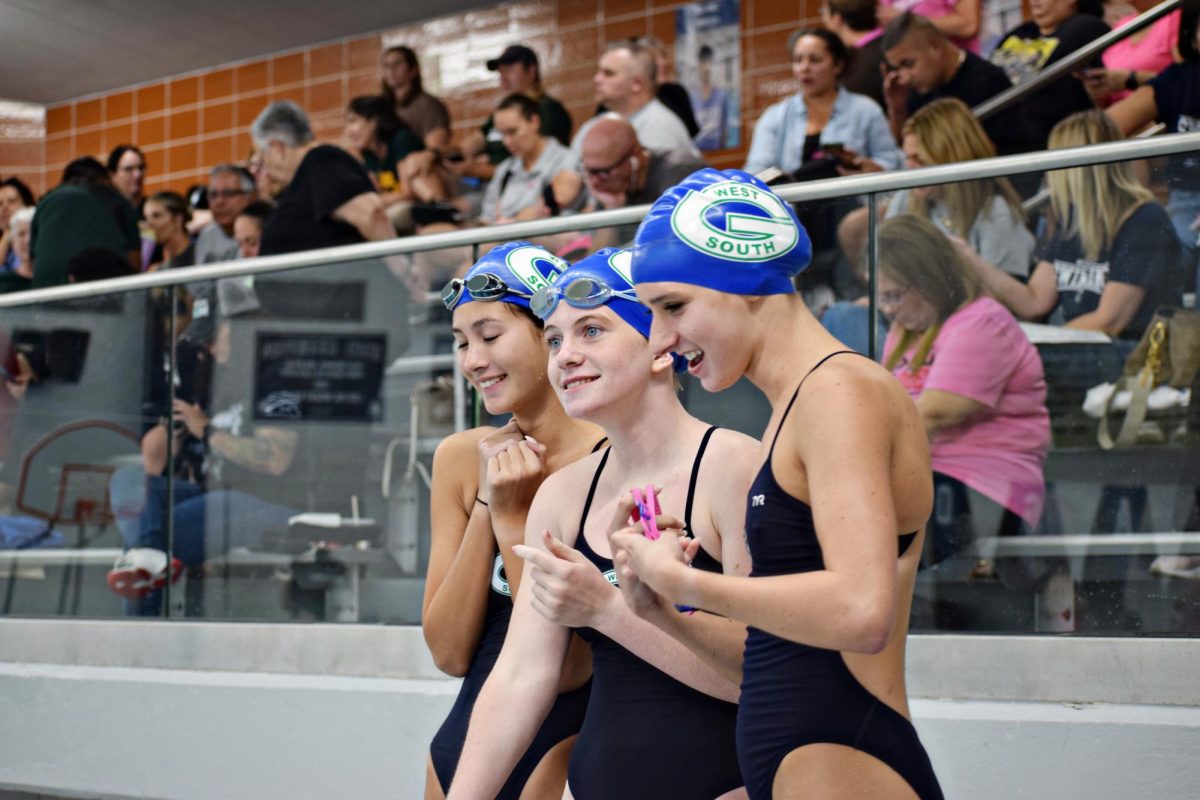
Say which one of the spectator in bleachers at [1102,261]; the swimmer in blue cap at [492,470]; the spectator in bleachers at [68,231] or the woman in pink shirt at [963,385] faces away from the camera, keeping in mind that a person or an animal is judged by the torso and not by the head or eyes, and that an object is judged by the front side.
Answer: the spectator in bleachers at [68,231]

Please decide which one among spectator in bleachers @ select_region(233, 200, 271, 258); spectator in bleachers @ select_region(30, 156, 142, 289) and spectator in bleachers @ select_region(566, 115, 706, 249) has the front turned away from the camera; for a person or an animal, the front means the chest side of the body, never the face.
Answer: spectator in bleachers @ select_region(30, 156, 142, 289)

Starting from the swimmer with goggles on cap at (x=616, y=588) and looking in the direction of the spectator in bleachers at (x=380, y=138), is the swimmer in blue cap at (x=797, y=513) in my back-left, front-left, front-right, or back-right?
back-right

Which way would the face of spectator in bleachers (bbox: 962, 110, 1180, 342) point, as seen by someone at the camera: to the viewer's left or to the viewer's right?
to the viewer's left

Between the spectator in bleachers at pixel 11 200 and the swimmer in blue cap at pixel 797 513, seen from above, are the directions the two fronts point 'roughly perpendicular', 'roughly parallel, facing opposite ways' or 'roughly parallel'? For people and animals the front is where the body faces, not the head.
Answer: roughly perpendicular

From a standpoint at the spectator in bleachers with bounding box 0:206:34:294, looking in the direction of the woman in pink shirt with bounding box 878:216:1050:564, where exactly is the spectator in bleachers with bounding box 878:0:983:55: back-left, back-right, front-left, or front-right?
front-left

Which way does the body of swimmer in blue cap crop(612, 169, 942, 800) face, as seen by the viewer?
to the viewer's left

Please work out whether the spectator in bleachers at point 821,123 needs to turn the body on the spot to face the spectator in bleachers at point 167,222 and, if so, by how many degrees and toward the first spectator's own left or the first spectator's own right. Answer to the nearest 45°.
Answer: approximately 45° to the first spectator's own right
